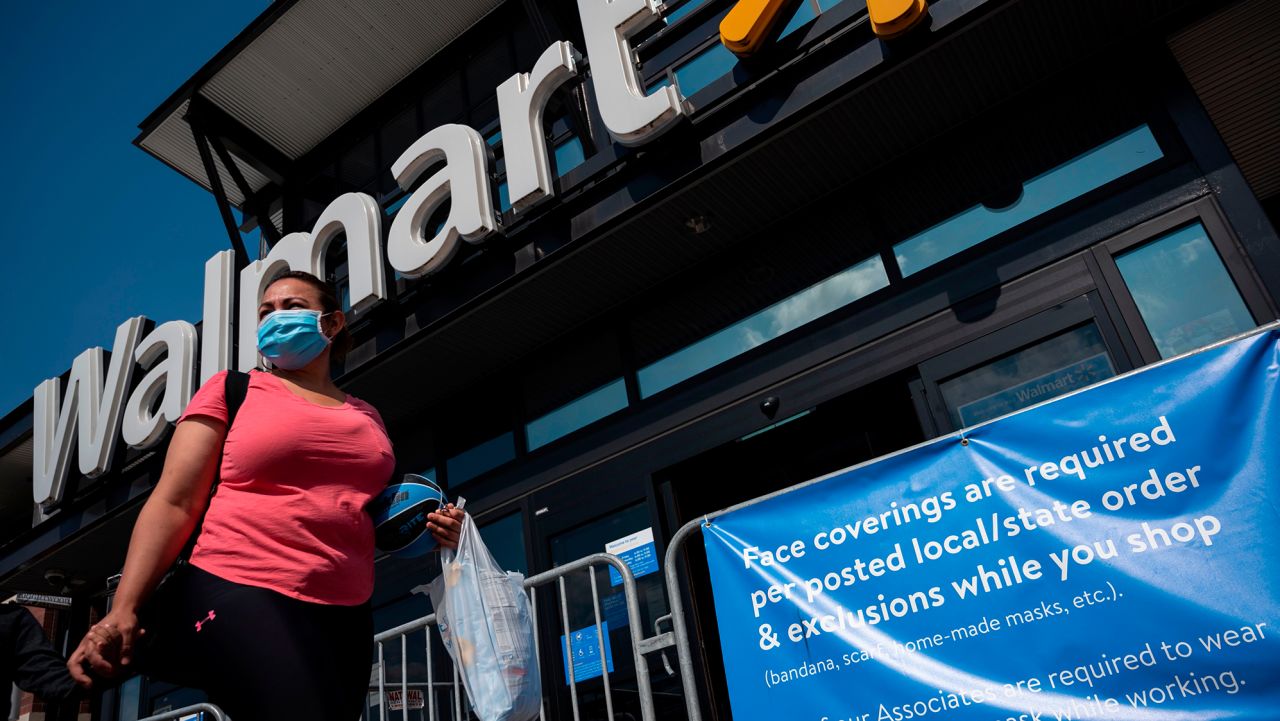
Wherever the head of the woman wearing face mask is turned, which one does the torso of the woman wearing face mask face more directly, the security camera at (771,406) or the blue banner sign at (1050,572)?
the blue banner sign

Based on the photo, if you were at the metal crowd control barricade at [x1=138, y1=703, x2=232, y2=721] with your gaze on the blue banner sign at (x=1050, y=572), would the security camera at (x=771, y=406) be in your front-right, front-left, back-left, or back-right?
front-left

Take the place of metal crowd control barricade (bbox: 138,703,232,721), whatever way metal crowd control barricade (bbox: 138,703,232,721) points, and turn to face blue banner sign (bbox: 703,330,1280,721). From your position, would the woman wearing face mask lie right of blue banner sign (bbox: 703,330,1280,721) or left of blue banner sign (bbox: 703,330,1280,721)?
right

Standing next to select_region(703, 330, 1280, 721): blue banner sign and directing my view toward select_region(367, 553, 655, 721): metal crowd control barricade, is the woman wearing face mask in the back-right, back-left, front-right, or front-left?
front-left

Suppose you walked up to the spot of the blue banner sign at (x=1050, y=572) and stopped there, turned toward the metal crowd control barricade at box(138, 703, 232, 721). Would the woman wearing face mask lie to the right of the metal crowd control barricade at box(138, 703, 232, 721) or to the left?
left

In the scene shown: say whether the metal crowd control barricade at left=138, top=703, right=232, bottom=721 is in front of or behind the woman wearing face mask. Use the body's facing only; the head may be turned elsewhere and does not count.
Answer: behind

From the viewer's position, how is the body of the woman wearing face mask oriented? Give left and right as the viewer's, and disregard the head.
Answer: facing the viewer and to the right of the viewer

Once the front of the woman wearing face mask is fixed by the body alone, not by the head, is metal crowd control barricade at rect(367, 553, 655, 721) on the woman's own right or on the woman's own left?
on the woman's own left

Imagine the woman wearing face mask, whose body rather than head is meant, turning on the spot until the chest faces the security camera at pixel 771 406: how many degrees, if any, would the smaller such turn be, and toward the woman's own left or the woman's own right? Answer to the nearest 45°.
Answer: approximately 90° to the woman's own left

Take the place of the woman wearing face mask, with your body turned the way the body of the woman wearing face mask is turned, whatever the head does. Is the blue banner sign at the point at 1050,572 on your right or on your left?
on your left
